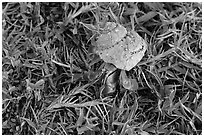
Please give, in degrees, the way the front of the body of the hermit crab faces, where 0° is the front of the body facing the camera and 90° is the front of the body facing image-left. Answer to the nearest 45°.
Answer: approximately 0°
